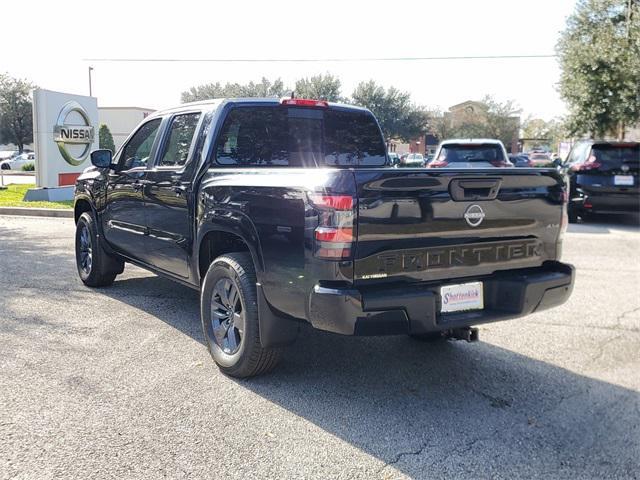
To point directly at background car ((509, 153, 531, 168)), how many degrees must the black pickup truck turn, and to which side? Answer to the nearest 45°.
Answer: approximately 45° to its right

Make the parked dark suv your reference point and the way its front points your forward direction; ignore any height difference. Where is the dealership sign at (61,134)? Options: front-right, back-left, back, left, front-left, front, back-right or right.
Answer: left

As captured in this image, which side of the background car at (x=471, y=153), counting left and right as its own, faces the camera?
back

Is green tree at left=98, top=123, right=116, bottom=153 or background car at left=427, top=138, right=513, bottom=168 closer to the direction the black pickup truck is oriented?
the green tree

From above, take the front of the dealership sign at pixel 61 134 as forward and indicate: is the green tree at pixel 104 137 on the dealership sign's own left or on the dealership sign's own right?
on the dealership sign's own left

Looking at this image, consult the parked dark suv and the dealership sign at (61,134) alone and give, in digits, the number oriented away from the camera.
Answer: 1

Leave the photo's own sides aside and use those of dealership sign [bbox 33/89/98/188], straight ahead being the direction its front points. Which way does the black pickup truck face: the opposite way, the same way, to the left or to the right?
the opposite way

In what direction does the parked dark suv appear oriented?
away from the camera

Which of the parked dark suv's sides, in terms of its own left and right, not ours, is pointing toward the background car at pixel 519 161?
front

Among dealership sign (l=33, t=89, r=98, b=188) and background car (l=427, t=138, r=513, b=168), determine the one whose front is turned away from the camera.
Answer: the background car

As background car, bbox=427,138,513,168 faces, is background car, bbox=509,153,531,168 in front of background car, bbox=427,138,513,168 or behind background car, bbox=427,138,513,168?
in front

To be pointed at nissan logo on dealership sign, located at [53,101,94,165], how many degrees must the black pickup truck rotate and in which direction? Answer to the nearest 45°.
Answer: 0° — it already faces it
